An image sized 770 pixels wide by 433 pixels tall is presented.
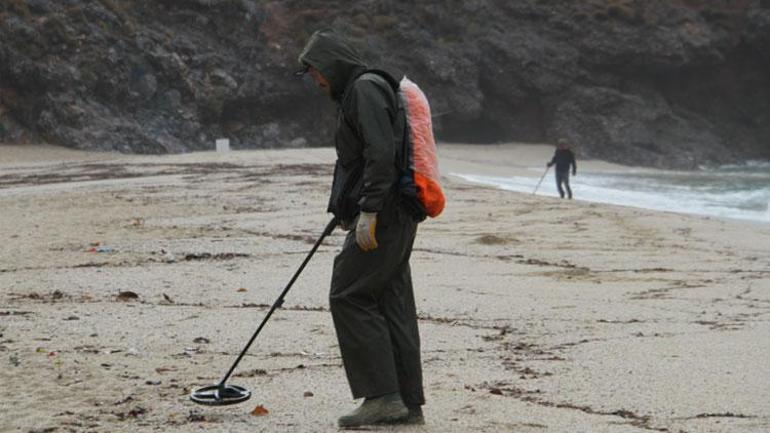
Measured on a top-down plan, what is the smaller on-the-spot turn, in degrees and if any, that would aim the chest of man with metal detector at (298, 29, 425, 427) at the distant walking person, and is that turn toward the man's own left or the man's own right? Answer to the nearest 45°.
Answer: approximately 90° to the man's own right

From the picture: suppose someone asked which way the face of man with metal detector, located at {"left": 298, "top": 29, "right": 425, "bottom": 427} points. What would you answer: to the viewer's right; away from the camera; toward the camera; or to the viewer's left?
to the viewer's left

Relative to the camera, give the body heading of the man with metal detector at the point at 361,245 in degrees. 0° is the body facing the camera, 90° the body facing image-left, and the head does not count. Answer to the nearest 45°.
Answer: approximately 90°
